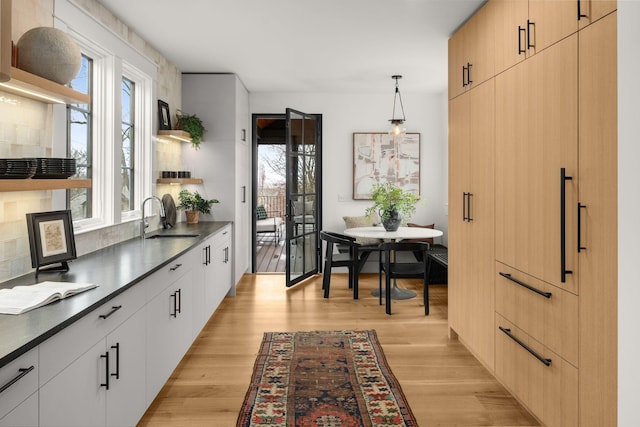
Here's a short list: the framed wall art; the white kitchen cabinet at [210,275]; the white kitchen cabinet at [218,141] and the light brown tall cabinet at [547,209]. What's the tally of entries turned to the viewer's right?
2

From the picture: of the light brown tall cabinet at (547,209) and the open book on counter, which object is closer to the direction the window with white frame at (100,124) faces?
the light brown tall cabinet

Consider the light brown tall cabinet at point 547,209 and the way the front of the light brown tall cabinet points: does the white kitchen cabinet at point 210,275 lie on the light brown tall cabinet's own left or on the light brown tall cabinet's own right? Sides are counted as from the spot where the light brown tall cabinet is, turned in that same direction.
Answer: on the light brown tall cabinet's own right

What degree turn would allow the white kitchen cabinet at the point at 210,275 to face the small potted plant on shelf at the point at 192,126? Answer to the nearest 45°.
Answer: approximately 90° to its left

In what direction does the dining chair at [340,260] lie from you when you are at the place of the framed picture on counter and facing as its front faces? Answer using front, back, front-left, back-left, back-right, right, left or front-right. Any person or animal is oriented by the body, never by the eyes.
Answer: left

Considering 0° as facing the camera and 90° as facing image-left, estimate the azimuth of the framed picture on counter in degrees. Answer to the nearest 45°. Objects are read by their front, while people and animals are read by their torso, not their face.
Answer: approximately 315°

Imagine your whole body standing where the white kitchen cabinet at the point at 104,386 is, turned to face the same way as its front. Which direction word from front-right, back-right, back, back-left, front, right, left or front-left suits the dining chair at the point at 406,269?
left

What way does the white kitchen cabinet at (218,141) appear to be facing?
to the viewer's right

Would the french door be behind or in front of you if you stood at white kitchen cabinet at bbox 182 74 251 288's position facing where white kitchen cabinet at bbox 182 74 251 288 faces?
in front

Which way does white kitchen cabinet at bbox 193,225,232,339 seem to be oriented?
to the viewer's right
